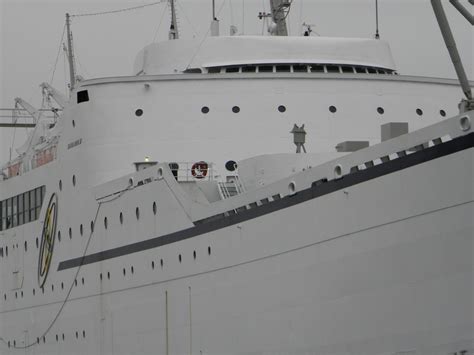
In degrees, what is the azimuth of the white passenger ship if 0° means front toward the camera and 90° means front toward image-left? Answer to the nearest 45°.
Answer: approximately 315°
